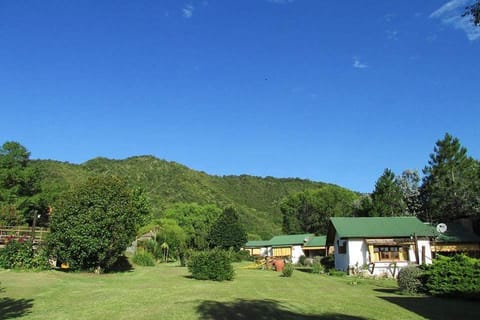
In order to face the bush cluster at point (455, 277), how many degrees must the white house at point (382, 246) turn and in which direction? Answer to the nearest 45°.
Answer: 0° — it already faces it

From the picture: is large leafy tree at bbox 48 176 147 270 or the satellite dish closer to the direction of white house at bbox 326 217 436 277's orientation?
the large leafy tree

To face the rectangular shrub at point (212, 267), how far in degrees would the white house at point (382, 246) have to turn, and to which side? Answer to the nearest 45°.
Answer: approximately 45° to its right

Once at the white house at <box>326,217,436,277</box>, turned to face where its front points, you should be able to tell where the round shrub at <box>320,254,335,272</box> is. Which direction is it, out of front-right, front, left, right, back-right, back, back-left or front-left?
back-right

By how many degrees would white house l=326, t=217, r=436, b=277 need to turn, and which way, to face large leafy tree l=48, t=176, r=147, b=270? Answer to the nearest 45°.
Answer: approximately 45° to its right

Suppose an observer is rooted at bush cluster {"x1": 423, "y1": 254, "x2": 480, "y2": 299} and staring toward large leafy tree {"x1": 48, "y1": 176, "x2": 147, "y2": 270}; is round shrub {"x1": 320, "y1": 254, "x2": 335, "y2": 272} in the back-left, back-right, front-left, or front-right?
front-right

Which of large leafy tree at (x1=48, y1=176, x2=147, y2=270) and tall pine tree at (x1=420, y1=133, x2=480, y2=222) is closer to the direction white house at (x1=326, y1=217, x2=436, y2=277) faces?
the large leafy tree

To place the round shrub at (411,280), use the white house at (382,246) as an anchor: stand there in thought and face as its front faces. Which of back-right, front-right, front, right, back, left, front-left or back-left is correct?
front

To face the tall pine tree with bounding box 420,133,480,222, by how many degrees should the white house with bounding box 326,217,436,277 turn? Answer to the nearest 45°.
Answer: approximately 135° to its left

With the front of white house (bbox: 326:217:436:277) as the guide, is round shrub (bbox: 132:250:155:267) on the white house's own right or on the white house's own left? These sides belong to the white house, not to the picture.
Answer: on the white house's own right

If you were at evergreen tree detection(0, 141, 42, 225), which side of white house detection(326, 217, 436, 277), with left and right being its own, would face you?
right

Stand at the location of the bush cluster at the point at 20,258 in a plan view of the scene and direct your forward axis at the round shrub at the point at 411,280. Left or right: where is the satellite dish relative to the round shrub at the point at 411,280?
left

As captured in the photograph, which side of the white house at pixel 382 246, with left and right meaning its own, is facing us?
front

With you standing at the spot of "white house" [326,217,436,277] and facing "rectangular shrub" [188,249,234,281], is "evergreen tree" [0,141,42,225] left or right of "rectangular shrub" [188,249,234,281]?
right
